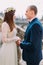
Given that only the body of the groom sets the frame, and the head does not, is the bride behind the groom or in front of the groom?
in front

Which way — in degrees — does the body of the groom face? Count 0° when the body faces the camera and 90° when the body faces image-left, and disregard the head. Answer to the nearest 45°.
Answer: approximately 90°

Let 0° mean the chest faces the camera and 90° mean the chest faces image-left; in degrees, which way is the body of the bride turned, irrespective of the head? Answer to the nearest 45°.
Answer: approximately 270°

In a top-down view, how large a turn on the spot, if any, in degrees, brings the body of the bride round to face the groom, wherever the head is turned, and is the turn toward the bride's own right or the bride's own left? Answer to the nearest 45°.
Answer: approximately 45° to the bride's own right

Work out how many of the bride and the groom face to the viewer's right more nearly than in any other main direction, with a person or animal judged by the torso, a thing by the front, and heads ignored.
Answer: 1

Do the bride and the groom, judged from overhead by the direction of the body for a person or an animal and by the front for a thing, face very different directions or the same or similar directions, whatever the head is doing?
very different directions
